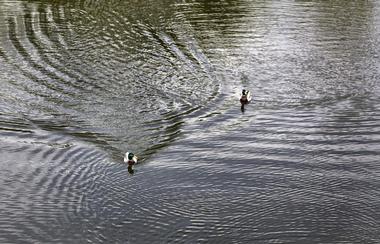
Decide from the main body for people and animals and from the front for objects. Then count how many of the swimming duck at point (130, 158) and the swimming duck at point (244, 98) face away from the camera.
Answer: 0

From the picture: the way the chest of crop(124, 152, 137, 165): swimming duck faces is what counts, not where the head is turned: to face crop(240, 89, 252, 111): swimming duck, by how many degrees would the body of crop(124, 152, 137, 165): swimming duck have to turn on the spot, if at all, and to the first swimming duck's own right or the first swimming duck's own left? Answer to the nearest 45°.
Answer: approximately 135° to the first swimming duck's own left

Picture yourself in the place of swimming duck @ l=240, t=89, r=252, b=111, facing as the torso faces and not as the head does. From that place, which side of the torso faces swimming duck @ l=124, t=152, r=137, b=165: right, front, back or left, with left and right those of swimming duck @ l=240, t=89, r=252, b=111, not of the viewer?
front

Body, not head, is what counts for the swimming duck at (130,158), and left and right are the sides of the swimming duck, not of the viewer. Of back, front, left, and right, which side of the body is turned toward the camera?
front

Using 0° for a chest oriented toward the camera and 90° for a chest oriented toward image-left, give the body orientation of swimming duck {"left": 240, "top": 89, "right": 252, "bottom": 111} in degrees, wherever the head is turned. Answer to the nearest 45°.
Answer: approximately 45°
